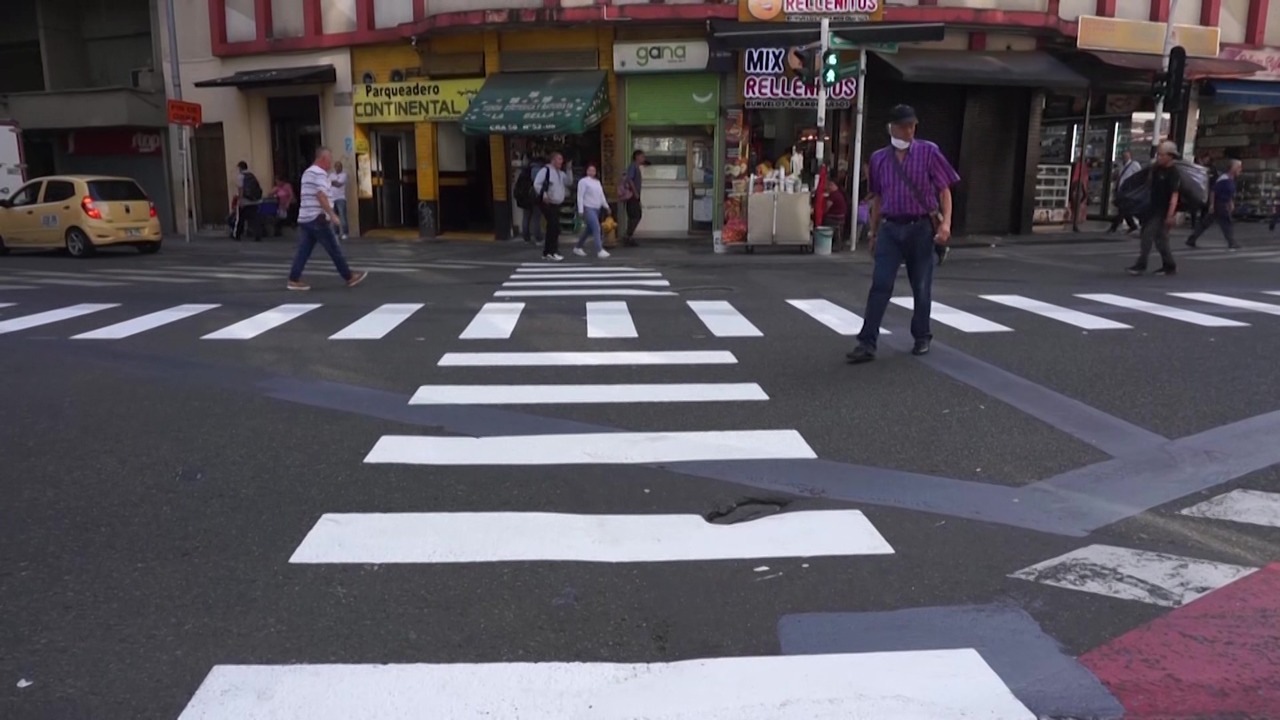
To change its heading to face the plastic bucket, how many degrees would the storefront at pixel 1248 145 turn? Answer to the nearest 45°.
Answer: approximately 45° to its right

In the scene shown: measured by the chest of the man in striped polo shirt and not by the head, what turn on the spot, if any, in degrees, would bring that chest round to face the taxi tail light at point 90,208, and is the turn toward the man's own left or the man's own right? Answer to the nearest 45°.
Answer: approximately 135° to the man's own left

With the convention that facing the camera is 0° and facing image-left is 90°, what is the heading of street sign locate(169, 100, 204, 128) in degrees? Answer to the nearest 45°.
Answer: approximately 0°

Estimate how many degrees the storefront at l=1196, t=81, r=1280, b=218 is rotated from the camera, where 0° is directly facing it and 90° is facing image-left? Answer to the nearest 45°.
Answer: approximately 0°

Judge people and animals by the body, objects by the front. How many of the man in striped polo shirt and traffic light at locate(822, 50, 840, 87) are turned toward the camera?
1

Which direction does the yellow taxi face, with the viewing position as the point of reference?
facing away from the viewer and to the left of the viewer

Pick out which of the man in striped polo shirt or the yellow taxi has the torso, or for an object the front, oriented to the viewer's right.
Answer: the man in striped polo shirt

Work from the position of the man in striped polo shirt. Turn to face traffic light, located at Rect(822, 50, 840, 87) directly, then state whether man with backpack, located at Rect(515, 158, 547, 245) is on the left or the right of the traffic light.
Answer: left

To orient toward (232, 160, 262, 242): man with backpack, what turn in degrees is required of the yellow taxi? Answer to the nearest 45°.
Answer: approximately 90° to its right

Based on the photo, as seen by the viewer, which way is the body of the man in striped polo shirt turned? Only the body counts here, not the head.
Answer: to the viewer's right

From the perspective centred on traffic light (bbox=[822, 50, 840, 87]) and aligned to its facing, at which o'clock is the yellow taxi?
The yellow taxi is roughly at 3 o'clock from the traffic light.

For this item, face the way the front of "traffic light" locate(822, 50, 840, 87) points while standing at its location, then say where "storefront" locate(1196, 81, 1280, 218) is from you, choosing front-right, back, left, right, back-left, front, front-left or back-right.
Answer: back-left
